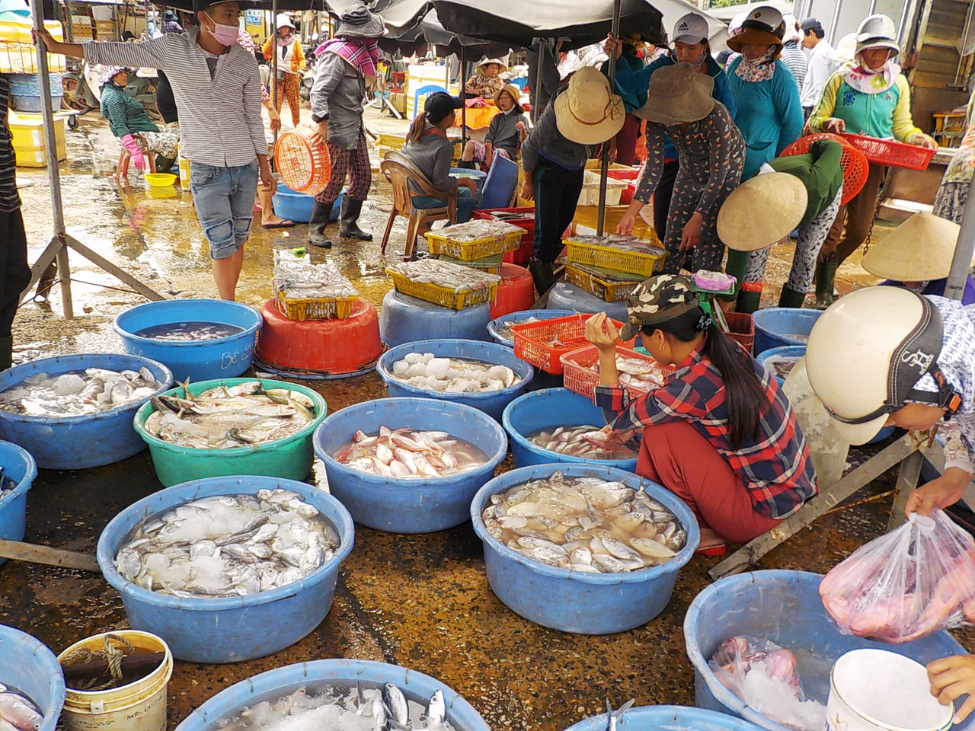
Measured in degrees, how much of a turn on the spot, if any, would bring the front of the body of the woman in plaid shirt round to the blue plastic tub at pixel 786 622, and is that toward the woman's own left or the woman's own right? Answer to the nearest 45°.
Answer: approximately 135° to the woman's own left

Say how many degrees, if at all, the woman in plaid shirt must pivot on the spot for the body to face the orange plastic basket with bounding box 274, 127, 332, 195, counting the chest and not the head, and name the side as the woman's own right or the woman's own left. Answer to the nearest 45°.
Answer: approximately 45° to the woman's own right

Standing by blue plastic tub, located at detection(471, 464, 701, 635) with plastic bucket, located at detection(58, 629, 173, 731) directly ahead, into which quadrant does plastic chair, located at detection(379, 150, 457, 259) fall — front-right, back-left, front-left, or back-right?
back-right

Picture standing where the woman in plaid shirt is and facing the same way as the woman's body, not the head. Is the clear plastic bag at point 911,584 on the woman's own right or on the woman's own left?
on the woman's own left

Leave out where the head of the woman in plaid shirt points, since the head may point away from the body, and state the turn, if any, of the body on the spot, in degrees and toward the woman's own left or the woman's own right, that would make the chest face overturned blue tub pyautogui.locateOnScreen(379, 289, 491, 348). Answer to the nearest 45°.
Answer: approximately 45° to the woman's own right

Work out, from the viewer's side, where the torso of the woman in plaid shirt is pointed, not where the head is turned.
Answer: to the viewer's left

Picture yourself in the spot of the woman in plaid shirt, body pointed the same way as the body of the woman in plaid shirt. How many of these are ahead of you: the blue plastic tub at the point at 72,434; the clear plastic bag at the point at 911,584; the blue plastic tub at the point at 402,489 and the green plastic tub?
3

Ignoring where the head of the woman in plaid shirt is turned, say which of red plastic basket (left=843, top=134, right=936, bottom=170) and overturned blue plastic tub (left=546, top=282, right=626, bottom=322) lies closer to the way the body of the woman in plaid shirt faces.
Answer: the overturned blue plastic tub

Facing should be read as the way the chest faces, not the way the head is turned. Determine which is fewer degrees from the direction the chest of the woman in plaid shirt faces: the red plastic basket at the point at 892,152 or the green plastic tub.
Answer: the green plastic tub
